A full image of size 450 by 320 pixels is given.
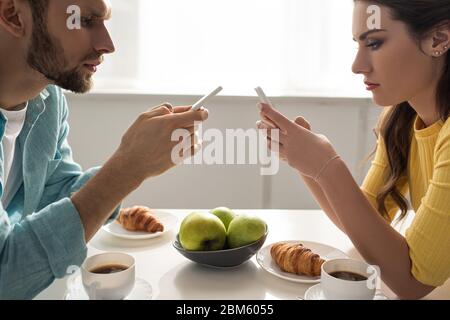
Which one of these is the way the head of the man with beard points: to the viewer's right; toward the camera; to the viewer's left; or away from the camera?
to the viewer's right

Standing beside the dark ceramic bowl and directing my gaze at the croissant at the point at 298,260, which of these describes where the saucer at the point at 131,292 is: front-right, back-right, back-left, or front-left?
back-right

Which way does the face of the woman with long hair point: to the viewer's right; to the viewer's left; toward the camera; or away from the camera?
to the viewer's left

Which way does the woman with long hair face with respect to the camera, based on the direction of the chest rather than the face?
to the viewer's left
